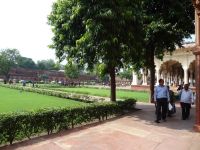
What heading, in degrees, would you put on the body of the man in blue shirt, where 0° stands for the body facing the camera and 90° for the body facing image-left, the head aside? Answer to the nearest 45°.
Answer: approximately 0°

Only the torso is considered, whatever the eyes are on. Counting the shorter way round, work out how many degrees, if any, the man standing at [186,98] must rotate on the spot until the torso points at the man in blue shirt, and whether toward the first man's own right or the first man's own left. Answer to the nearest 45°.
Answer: approximately 45° to the first man's own right

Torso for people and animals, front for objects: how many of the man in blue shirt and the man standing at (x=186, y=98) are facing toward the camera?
2

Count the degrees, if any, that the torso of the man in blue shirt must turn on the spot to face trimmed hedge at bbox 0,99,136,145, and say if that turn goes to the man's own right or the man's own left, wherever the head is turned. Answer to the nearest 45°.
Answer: approximately 45° to the man's own right

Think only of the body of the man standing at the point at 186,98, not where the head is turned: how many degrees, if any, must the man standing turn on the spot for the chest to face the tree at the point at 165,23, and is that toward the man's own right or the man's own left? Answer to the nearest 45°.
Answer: approximately 180°

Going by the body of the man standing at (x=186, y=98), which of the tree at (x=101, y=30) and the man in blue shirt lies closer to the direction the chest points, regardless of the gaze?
the man in blue shirt

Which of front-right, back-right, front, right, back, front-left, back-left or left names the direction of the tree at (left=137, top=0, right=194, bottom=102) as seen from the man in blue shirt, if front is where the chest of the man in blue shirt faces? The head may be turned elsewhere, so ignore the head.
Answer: back

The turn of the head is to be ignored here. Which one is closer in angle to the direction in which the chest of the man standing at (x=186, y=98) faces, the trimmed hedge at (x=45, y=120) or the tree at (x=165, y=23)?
the trimmed hedge

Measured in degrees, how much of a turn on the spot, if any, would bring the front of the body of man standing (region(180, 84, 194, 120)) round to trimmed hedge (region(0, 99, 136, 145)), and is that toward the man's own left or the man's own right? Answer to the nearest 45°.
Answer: approximately 45° to the man's own right
